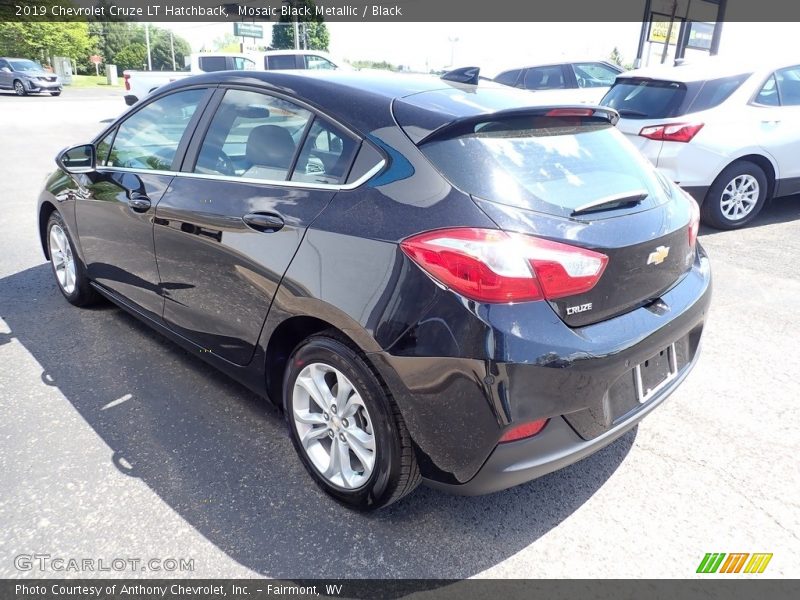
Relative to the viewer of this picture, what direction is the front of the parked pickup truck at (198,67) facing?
facing to the right of the viewer

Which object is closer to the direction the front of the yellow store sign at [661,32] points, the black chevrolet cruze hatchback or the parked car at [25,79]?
the black chevrolet cruze hatchback

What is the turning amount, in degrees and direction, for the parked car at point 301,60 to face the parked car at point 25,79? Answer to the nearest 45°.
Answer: approximately 135° to its left

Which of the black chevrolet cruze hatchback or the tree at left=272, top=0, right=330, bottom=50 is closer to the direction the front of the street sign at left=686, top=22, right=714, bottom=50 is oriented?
the black chevrolet cruze hatchback

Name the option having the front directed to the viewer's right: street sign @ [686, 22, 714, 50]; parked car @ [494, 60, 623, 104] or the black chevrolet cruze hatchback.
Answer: the parked car

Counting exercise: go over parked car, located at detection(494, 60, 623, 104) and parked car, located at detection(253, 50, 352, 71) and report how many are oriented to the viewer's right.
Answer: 2

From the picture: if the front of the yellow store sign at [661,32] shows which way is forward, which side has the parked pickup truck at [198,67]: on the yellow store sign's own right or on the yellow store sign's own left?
on the yellow store sign's own right

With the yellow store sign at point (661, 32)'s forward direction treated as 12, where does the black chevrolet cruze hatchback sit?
The black chevrolet cruze hatchback is roughly at 12 o'clock from the yellow store sign.

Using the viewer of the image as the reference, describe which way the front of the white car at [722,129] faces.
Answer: facing away from the viewer and to the right of the viewer

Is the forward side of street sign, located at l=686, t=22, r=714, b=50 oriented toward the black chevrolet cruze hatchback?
yes

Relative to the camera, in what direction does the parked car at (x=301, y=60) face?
facing to the right of the viewer
